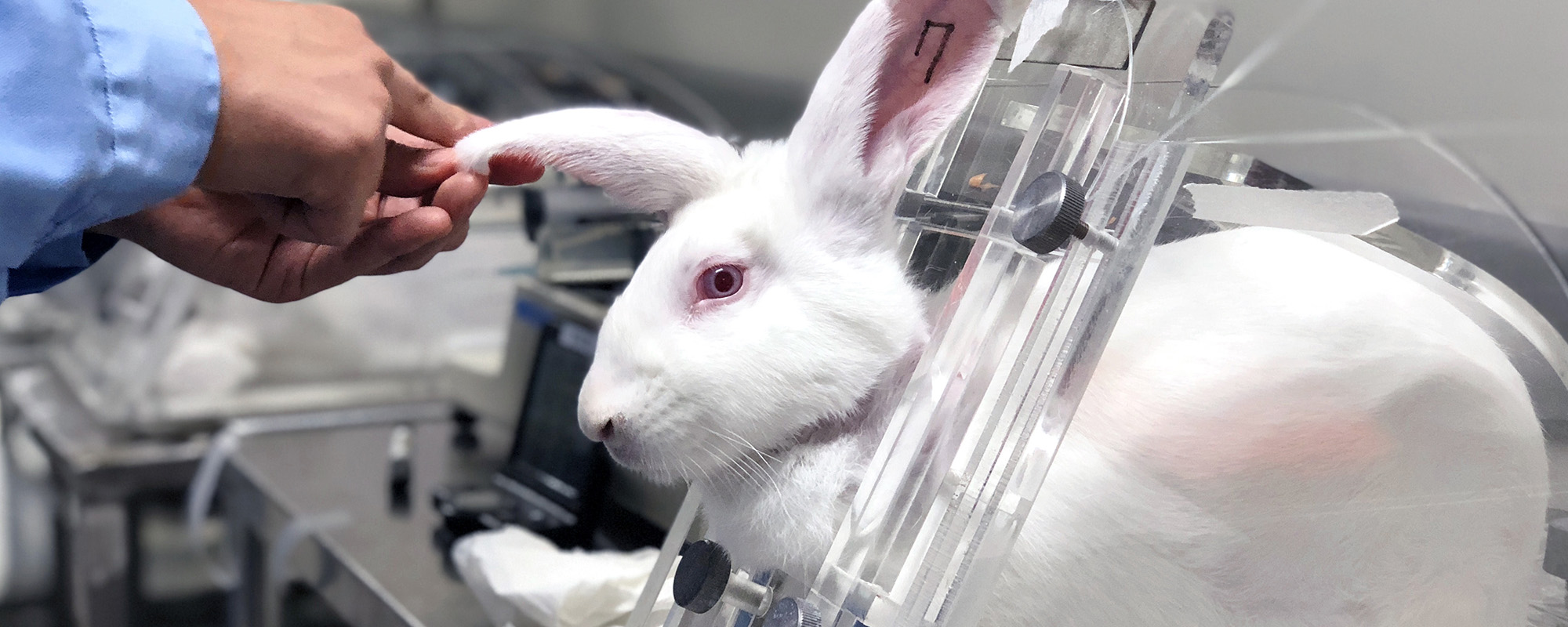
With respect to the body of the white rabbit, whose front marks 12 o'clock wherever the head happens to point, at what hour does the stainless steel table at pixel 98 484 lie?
The stainless steel table is roughly at 1 o'clock from the white rabbit.

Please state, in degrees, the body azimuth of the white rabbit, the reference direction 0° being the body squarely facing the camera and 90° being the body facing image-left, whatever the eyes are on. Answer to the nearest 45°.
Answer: approximately 90°
